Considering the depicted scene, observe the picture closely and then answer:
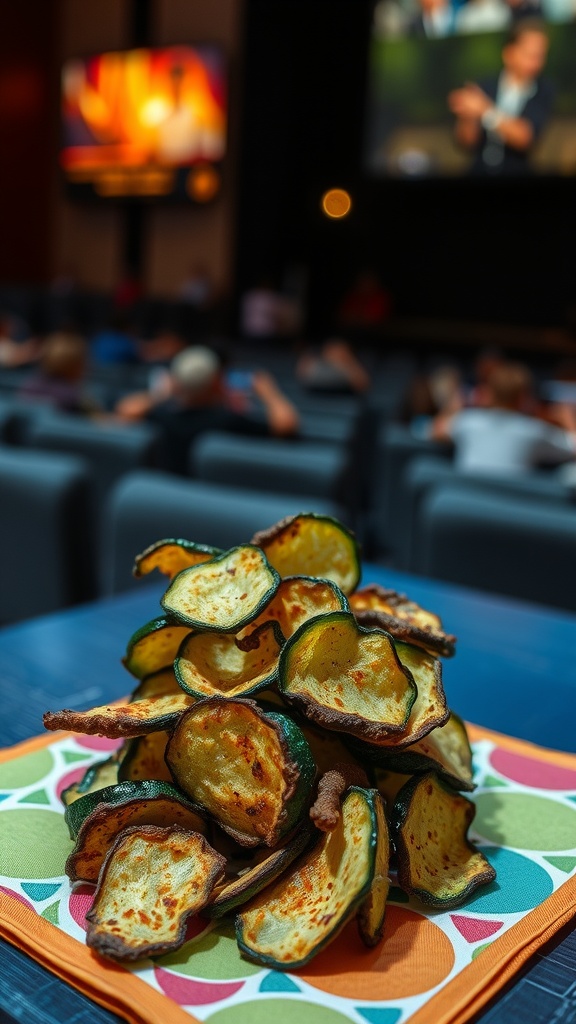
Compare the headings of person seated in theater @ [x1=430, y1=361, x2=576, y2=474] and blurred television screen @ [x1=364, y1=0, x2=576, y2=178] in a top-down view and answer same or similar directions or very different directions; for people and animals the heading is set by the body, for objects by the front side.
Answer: very different directions

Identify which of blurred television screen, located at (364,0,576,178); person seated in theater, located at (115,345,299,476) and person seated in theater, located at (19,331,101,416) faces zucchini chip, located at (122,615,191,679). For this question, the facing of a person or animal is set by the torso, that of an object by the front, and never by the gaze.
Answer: the blurred television screen

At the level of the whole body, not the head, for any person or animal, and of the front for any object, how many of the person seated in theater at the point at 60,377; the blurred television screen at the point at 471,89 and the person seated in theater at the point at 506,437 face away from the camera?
2

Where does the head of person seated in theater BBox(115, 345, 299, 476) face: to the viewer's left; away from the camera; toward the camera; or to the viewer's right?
away from the camera

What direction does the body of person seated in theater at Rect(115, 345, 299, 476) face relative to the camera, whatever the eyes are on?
away from the camera

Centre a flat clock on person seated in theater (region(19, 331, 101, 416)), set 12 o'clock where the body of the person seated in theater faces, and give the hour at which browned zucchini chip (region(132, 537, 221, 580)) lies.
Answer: The browned zucchini chip is roughly at 6 o'clock from the person seated in theater.

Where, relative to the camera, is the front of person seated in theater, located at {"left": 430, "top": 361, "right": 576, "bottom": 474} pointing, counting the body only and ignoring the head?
away from the camera

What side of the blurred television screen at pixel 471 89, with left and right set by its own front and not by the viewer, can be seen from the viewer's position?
front

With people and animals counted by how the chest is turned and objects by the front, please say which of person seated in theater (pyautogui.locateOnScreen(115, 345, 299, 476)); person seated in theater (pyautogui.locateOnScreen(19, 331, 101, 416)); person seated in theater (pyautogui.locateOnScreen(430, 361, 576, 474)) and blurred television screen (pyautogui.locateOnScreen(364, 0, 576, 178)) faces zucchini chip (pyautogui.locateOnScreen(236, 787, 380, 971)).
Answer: the blurred television screen

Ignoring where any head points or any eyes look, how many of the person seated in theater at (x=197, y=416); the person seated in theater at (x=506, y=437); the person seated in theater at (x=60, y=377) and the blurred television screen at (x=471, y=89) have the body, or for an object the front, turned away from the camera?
3

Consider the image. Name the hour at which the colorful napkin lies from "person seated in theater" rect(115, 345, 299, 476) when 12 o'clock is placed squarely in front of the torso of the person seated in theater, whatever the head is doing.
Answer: The colorful napkin is roughly at 6 o'clock from the person seated in theater.

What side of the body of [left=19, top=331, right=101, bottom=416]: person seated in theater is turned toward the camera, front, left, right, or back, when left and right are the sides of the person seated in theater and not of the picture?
back

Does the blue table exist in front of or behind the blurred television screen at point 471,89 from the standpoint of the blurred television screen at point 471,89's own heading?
in front

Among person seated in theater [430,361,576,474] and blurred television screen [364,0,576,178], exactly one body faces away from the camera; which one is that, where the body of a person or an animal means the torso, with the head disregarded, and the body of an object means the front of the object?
the person seated in theater

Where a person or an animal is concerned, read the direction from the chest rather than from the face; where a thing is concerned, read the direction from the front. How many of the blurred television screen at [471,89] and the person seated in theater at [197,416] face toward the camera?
1

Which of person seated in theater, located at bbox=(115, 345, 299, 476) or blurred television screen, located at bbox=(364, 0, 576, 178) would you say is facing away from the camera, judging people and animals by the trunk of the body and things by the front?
the person seated in theater

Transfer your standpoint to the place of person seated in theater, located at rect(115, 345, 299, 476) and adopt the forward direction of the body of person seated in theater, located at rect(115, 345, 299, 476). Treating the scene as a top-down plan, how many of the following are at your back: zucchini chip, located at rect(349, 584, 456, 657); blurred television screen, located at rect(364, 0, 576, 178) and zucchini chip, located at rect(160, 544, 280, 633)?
2

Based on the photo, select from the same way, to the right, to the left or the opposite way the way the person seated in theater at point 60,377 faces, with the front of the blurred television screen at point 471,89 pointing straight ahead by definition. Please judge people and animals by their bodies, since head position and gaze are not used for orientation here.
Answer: the opposite way

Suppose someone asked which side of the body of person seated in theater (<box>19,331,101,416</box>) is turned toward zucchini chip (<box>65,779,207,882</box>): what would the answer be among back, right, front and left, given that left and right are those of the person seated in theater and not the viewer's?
back

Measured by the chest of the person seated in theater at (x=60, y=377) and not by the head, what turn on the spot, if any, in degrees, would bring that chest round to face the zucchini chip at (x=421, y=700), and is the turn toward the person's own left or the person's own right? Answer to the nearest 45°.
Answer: approximately 180°
